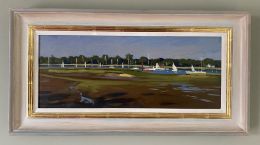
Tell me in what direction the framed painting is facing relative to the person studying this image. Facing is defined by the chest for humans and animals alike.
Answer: facing the viewer
